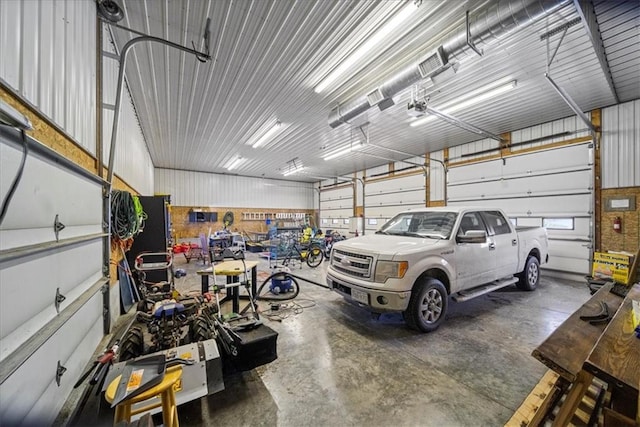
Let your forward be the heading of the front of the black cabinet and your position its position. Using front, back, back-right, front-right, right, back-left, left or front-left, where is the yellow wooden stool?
right

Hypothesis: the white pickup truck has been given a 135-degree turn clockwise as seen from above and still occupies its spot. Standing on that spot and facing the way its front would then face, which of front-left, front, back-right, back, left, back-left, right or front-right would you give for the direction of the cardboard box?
front-right

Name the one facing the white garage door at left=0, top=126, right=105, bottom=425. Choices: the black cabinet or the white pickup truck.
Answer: the white pickup truck

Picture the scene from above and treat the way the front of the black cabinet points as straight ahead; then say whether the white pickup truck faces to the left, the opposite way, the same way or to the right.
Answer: the opposite way

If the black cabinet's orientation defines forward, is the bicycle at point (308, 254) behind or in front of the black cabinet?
in front

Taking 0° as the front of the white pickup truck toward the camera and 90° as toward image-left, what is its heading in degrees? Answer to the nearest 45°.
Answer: approximately 45°

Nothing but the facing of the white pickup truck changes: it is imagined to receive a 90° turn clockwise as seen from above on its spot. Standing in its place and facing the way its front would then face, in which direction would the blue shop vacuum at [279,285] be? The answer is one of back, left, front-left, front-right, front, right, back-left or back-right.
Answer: front-left

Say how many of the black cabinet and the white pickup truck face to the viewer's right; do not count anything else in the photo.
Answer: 1

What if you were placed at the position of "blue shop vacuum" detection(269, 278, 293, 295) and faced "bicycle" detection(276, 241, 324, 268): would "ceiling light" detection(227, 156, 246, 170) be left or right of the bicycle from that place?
left

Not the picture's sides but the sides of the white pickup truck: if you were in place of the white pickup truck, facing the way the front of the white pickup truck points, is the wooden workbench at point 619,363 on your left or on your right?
on your left

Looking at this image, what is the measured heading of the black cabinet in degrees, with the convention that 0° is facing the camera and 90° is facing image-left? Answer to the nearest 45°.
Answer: approximately 270°

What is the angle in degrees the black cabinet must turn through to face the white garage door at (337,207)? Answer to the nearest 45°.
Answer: approximately 45° to its left

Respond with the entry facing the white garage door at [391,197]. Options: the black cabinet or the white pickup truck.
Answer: the black cabinet

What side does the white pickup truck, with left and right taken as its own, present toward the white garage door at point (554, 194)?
back

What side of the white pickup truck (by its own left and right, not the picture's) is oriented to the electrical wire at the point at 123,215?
front
